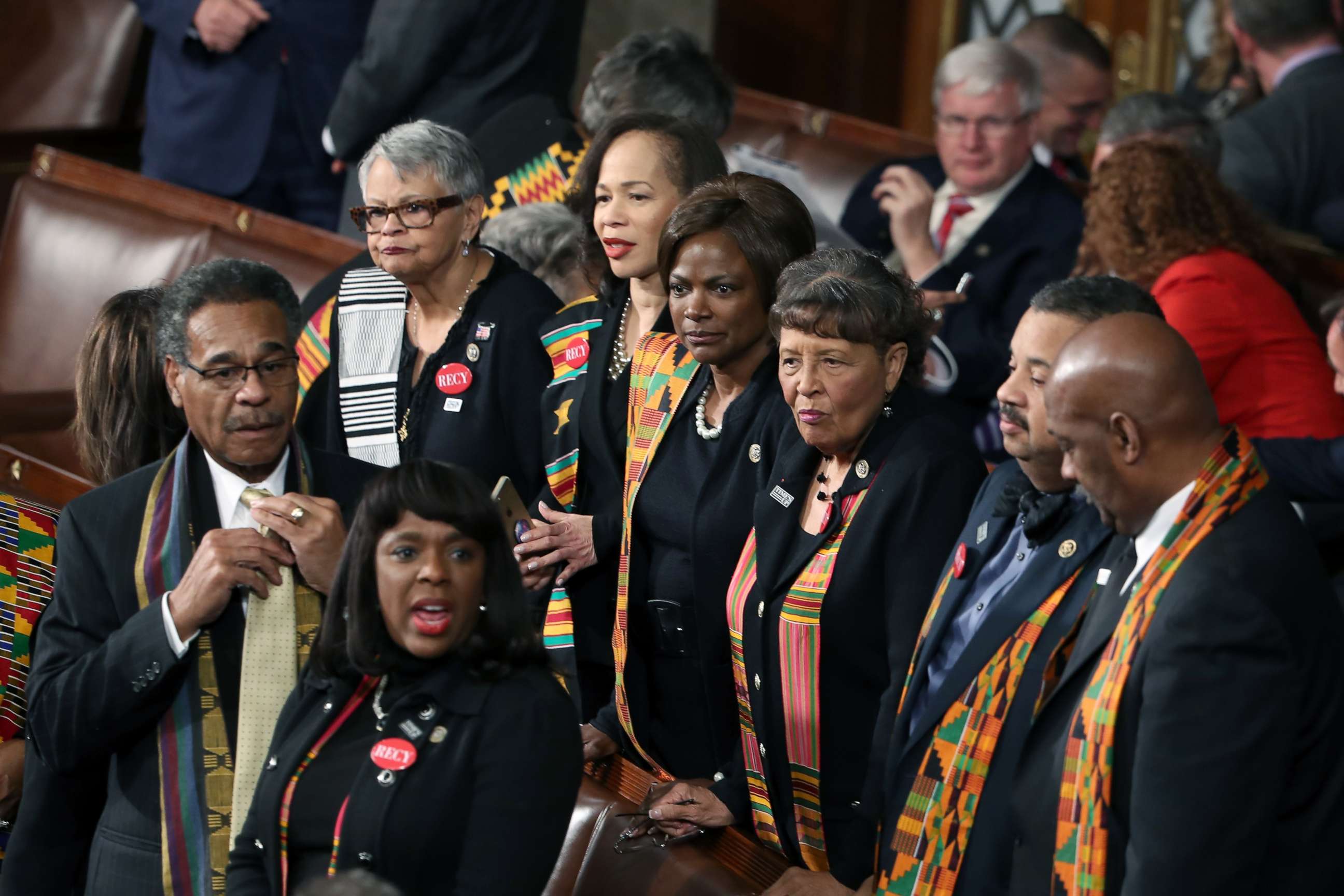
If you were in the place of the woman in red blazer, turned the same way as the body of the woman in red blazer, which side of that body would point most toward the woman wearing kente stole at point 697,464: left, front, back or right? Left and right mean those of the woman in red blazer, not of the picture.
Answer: left

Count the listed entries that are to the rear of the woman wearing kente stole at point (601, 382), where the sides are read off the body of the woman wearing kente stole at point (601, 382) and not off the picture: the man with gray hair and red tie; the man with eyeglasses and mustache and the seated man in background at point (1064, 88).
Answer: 2

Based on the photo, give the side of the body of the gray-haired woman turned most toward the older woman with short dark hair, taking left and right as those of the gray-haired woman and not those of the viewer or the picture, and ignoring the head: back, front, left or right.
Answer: left

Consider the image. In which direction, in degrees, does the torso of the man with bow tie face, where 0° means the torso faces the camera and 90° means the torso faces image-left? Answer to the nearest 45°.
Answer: approximately 45°

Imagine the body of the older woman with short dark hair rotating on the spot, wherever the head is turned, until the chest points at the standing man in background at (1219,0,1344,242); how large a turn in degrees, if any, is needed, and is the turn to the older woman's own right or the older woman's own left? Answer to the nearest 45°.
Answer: approximately 180°

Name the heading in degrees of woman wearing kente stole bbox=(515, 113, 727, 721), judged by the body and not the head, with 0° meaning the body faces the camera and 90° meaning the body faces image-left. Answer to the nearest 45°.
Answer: approximately 45°

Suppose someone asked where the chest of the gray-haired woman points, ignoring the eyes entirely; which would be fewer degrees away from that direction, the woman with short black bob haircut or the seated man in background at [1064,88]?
the woman with short black bob haircut
